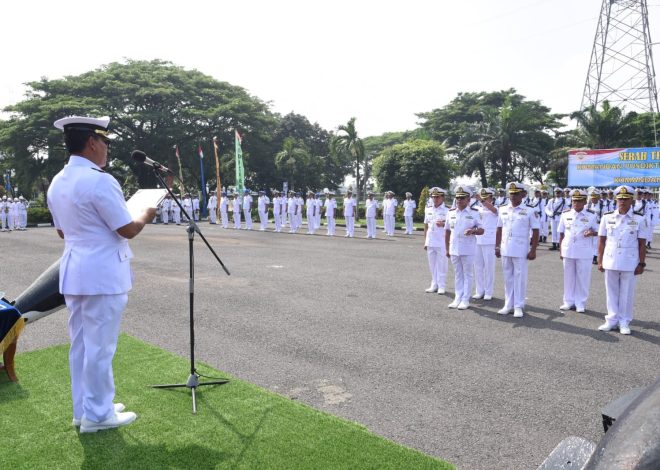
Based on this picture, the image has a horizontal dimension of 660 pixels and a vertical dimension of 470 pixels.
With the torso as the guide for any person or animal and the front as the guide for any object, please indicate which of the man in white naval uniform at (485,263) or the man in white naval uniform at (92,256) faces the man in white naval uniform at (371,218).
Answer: the man in white naval uniform at (92,256)

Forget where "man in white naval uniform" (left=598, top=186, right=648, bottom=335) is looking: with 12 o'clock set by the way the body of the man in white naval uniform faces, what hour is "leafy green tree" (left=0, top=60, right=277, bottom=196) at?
The leafy green tree is roughly at 4 o'clock from the man in white naval uniform.

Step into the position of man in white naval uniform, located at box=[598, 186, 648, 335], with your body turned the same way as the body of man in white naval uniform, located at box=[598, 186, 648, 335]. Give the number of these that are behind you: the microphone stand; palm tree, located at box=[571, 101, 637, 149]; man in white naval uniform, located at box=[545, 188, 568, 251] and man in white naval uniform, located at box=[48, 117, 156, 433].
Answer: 2

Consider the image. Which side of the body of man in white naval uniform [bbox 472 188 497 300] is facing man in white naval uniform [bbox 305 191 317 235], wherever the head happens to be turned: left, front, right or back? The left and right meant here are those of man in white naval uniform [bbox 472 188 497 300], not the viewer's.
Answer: right

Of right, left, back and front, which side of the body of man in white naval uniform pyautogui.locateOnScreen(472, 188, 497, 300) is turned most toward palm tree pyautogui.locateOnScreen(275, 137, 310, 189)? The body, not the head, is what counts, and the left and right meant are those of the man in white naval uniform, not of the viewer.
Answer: right

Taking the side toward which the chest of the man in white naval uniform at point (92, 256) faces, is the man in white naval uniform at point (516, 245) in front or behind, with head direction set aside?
in front

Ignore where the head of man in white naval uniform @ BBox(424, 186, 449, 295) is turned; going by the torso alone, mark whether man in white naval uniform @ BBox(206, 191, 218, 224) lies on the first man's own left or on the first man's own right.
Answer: on the first man's own right

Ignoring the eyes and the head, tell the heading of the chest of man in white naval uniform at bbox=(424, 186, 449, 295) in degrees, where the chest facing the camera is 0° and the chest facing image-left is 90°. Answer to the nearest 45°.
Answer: approximately 45°

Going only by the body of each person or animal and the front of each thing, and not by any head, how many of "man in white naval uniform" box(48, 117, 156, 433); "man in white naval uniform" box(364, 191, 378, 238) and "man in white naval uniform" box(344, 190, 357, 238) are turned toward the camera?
2

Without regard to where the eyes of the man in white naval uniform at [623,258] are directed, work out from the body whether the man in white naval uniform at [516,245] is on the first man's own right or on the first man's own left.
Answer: on the first man's own right

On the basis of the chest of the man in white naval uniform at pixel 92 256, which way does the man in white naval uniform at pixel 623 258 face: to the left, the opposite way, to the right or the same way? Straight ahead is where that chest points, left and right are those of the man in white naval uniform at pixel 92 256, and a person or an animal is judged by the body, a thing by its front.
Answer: the opposite way

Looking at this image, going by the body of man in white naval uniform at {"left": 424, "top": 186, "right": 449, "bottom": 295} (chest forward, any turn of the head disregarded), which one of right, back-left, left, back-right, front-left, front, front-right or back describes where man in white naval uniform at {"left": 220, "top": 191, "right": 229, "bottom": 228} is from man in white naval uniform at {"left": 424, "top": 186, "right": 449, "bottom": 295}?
right
